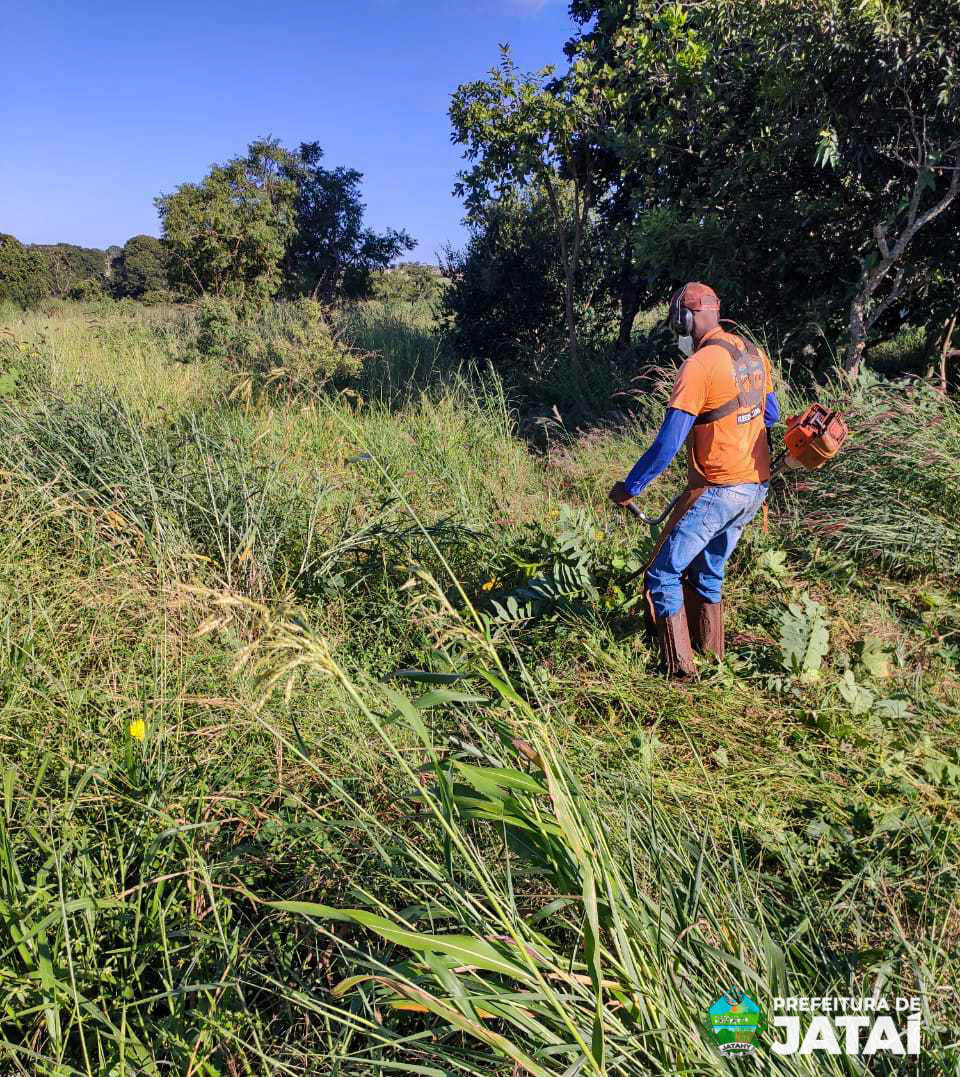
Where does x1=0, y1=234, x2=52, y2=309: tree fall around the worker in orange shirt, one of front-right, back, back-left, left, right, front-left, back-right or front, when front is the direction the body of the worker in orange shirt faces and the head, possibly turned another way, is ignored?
front

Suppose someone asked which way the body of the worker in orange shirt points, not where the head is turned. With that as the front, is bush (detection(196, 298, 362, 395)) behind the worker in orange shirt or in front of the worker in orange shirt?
in front

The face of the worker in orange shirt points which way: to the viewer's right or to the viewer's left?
to the viewer's left

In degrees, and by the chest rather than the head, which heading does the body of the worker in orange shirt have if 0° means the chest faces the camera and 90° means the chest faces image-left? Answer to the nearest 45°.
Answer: approximately 135°

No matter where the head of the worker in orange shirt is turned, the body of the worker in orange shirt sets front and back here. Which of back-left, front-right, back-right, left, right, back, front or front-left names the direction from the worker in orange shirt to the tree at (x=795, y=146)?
front-right

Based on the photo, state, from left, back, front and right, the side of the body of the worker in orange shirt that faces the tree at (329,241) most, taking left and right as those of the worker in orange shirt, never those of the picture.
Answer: front

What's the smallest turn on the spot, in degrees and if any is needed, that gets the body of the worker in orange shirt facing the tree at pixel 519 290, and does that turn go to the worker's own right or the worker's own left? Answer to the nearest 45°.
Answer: approximately 45° to the worker's own right

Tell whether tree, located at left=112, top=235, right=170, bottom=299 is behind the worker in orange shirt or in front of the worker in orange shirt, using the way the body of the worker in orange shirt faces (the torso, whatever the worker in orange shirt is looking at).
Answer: in front

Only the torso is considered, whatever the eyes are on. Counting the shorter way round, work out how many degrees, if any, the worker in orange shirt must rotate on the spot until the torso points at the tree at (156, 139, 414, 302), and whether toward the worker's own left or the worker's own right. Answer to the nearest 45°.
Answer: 0° — they already face it
